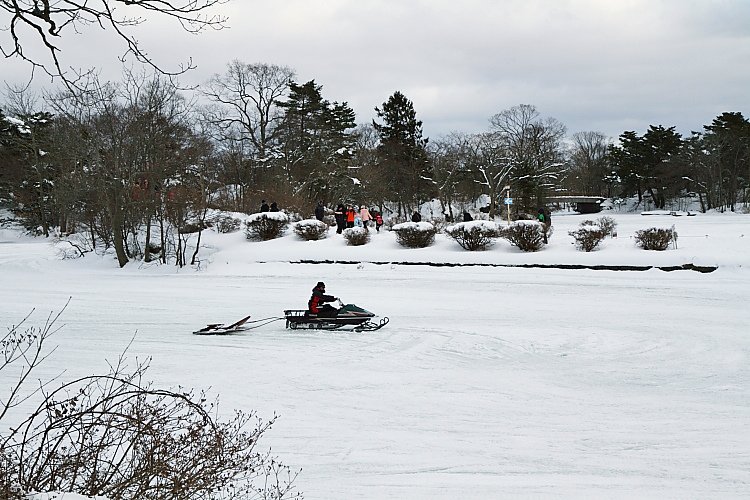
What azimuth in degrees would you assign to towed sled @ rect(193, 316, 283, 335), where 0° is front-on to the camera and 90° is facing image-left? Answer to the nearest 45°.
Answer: approximately 270°

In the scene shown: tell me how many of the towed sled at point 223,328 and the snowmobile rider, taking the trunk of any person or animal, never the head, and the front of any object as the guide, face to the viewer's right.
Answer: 2

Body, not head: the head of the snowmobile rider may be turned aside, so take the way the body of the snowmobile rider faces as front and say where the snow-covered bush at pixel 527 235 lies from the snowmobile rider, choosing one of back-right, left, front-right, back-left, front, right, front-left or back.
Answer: front-left

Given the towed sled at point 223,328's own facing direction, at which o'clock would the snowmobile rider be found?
The snowmobile rider is roughly at 12 o'clock from the towed sled.

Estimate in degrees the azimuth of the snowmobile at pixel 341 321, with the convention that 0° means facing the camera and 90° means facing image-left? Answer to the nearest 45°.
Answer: approximately 270°

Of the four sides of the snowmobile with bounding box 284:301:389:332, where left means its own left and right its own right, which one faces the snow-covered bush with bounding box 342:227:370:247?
left

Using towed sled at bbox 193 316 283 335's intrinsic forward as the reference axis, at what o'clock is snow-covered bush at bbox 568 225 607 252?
The snow-covered bush is roughly at 11 o'clock from the towed sled.

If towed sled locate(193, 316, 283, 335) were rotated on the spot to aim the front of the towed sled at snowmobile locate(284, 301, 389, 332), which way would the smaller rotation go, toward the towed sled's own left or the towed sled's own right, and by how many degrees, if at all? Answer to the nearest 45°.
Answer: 0° — it already faces it

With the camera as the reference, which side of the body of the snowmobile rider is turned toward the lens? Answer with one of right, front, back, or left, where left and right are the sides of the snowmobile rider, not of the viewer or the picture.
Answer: right

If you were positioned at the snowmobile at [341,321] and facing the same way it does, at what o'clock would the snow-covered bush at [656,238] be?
The snow-covered bush is roughly at 11 o'clock from the snowmobile.

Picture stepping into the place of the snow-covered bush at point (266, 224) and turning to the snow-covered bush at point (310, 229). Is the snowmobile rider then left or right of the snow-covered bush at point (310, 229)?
right

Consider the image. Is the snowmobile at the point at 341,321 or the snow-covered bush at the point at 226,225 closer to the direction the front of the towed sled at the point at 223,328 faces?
the snowmobile

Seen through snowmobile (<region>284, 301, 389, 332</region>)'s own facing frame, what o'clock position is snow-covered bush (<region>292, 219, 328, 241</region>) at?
The snow-covered bush is roughly at 9 o'clock from the snowmobile.
